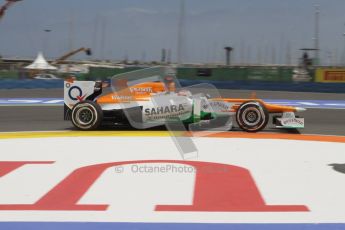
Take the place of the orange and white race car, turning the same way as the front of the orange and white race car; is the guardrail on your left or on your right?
on your left

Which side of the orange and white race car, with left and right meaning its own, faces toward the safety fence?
left

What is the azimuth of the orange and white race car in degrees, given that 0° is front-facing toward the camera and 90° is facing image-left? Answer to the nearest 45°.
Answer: approximately 270°
